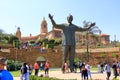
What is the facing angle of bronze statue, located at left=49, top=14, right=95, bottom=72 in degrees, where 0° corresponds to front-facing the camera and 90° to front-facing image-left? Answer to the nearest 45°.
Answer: approximately 0°

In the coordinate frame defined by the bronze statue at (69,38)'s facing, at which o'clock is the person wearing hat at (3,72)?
The person wearing hat is roughly at 12 o'clock from the bronze statue.
